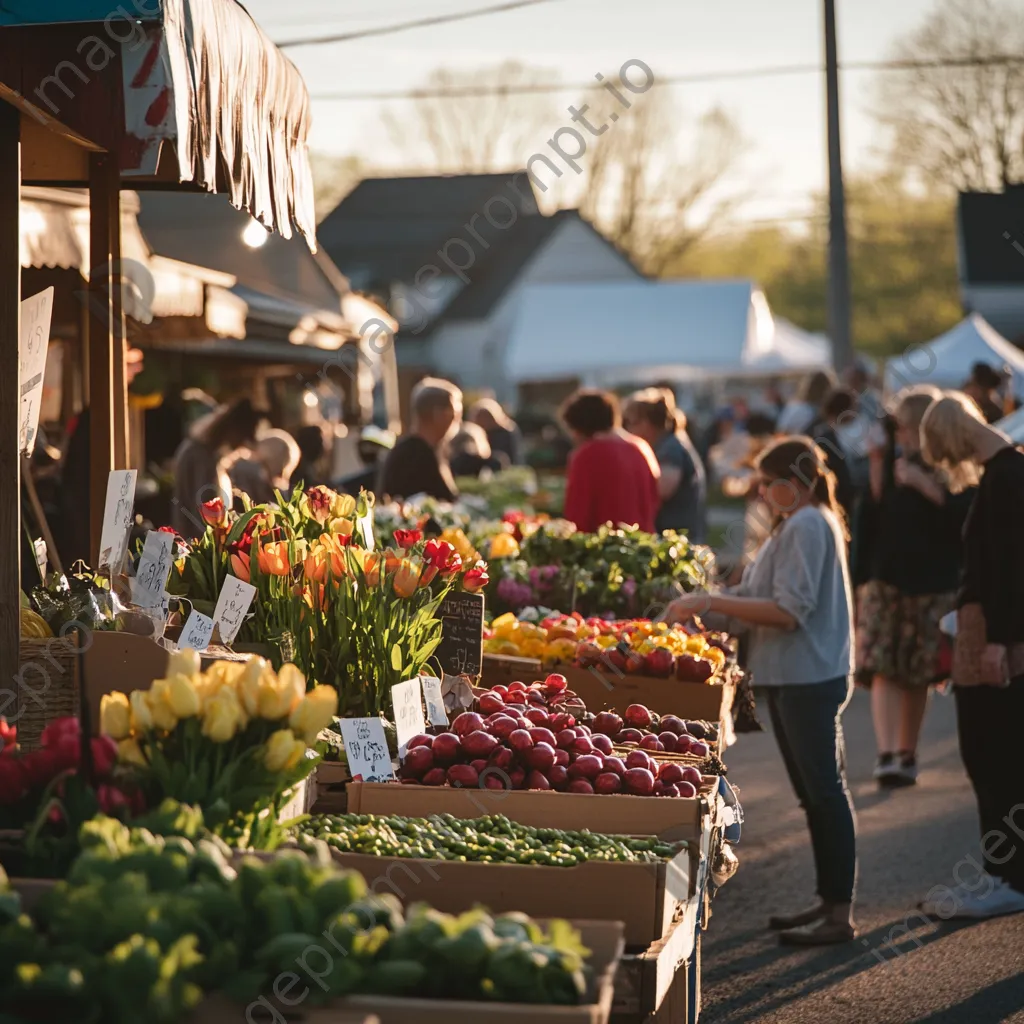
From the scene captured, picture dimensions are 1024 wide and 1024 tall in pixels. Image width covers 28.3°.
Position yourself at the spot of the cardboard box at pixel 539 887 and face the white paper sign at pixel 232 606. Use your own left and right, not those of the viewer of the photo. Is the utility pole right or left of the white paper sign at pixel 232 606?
right

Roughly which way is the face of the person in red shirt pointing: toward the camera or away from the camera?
away from the camera

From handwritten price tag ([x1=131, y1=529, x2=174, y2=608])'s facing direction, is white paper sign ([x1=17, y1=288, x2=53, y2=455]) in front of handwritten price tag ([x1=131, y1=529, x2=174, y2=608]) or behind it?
behind

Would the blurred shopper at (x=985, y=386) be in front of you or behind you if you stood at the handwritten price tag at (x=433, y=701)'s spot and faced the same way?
behind

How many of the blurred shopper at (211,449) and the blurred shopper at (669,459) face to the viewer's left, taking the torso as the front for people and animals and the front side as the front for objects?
1

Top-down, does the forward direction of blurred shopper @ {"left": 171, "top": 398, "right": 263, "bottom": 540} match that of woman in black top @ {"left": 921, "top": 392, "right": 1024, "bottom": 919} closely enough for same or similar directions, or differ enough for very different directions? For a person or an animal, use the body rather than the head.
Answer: very different directions

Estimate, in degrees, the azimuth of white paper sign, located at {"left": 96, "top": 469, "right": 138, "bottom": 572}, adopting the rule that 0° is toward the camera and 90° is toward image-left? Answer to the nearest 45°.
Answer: approximately 0°

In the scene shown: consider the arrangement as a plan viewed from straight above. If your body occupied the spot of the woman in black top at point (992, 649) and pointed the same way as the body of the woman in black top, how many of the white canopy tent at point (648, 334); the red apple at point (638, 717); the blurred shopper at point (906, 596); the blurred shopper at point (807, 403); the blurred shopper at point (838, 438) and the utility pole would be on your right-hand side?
5
